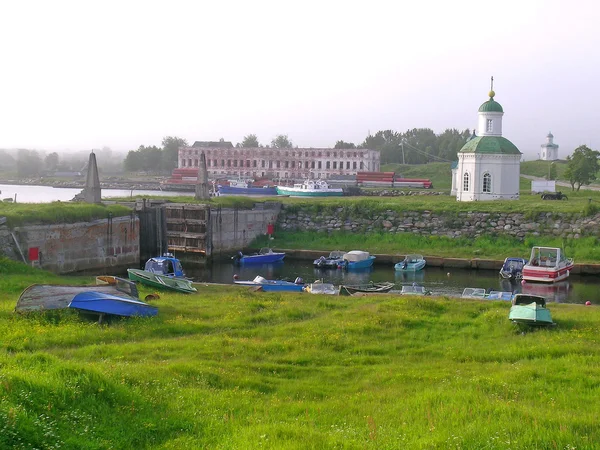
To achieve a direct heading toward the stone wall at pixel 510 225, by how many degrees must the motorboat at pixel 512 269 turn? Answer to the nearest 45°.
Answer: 0° — it already faces it

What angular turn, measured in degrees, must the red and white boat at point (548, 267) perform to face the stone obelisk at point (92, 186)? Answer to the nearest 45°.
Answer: approximately 135° to its left

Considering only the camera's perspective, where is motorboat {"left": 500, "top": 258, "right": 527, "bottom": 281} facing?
facing away from the viewer
